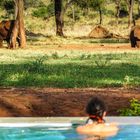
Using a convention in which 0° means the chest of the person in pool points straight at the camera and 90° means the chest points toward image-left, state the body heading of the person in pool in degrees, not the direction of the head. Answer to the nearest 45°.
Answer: approximately 180°

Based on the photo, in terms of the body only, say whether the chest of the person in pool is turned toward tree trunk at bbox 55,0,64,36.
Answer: yes

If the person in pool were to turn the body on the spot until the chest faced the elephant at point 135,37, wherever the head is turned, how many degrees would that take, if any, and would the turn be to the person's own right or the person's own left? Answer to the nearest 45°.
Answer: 0° — they already face it

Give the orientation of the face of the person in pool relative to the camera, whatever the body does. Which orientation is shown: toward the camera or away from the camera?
away from the camera
